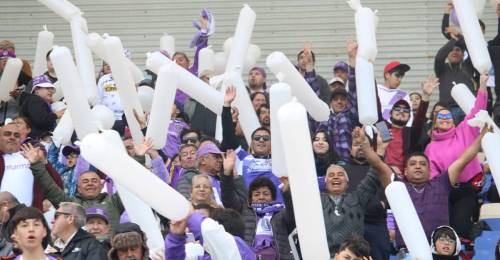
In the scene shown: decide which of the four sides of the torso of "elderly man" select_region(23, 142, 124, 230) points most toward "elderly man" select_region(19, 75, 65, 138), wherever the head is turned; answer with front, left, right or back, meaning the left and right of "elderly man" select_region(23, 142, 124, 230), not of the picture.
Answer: back

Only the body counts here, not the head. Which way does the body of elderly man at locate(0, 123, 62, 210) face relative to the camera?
toward the camera

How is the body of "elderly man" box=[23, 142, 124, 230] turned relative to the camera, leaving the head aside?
toward the camera

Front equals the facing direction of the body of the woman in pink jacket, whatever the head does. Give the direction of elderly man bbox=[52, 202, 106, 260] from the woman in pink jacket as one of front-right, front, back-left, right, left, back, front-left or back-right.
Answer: front-right

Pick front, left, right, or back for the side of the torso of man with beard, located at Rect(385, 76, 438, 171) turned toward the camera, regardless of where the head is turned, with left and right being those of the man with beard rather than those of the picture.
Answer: front

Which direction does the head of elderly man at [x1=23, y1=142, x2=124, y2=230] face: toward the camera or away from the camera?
toward the camera

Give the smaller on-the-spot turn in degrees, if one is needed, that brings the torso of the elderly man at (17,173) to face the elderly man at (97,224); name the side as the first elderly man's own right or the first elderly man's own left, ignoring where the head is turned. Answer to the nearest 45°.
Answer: approximately 45° to the first elderly man's own left

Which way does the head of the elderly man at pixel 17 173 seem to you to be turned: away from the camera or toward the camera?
toward the camera
